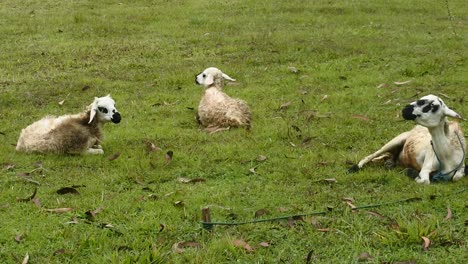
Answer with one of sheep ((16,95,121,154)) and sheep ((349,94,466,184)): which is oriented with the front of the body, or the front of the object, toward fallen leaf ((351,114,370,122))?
sheep ((16,95,121,154))

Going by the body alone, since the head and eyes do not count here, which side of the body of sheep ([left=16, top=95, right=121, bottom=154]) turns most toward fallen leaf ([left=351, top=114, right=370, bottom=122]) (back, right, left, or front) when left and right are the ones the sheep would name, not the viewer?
front

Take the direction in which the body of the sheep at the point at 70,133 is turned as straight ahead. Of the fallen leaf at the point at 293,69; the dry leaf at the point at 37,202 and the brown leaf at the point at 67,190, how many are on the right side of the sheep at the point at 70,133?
2

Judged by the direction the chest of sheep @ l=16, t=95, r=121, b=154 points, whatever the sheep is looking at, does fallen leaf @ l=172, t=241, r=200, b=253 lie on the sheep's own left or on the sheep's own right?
on the sheep's own right

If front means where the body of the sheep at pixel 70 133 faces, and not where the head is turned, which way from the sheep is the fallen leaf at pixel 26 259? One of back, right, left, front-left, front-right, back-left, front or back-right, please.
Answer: right

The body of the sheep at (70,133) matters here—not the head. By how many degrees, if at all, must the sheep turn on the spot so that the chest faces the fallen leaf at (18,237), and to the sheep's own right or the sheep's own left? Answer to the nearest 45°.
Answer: approximately 90° to the sheep's own right

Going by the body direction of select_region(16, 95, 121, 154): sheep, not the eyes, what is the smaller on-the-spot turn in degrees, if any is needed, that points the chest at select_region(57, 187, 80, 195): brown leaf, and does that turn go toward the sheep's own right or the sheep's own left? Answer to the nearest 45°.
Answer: approximately 90° to the sheep's own right

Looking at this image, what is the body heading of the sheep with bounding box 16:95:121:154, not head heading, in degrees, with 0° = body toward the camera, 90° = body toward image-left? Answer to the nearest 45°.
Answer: approximately 270°

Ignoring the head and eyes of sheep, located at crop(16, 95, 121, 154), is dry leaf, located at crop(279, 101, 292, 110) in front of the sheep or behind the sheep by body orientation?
in front

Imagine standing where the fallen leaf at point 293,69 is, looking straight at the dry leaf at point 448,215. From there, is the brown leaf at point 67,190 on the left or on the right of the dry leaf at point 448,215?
right
